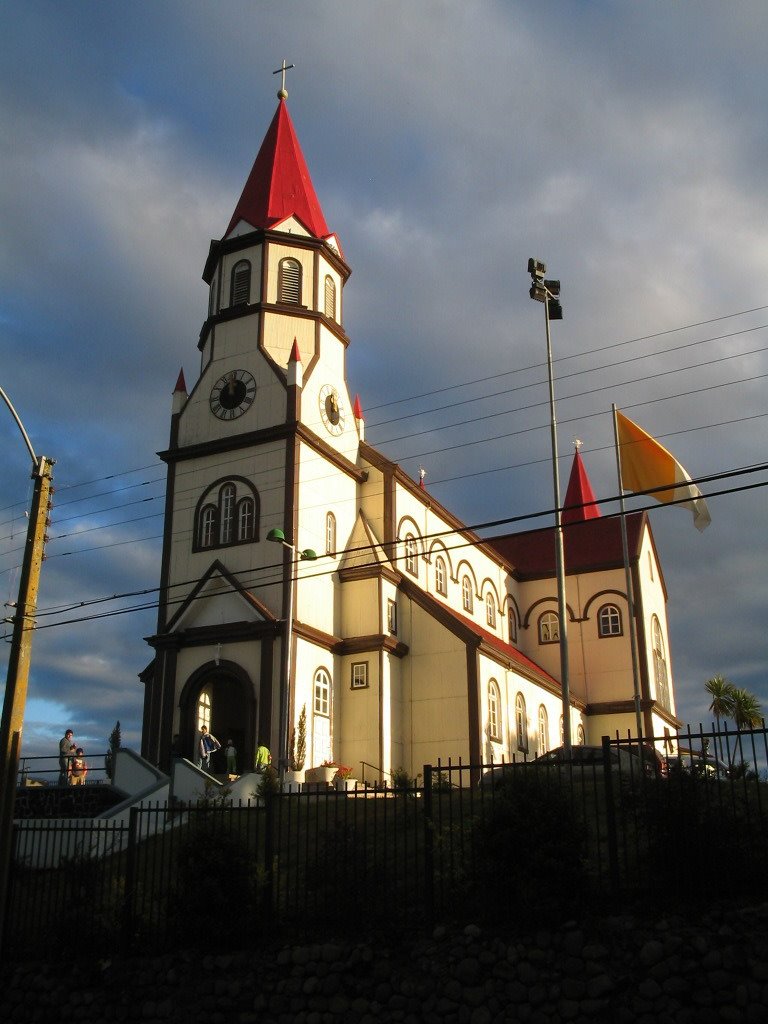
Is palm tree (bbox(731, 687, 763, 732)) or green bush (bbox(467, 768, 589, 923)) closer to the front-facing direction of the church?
the green bush

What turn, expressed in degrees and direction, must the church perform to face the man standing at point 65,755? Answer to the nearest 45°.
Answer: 0° — it already faces them

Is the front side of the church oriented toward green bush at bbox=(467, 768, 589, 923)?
no

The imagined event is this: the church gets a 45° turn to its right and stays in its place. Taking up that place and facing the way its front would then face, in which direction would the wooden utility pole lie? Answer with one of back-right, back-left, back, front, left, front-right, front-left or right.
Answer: left

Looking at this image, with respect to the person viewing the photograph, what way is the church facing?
facing the viewer and to the left of the viewer

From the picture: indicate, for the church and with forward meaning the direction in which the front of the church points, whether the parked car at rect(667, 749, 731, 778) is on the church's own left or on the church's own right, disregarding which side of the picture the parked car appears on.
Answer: on the church's own left

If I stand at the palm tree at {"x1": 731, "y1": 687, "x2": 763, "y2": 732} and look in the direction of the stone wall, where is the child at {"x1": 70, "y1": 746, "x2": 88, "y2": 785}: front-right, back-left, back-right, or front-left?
front-right

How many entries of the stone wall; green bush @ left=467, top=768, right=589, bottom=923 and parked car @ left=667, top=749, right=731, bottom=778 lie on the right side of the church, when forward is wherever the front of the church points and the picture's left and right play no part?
0
